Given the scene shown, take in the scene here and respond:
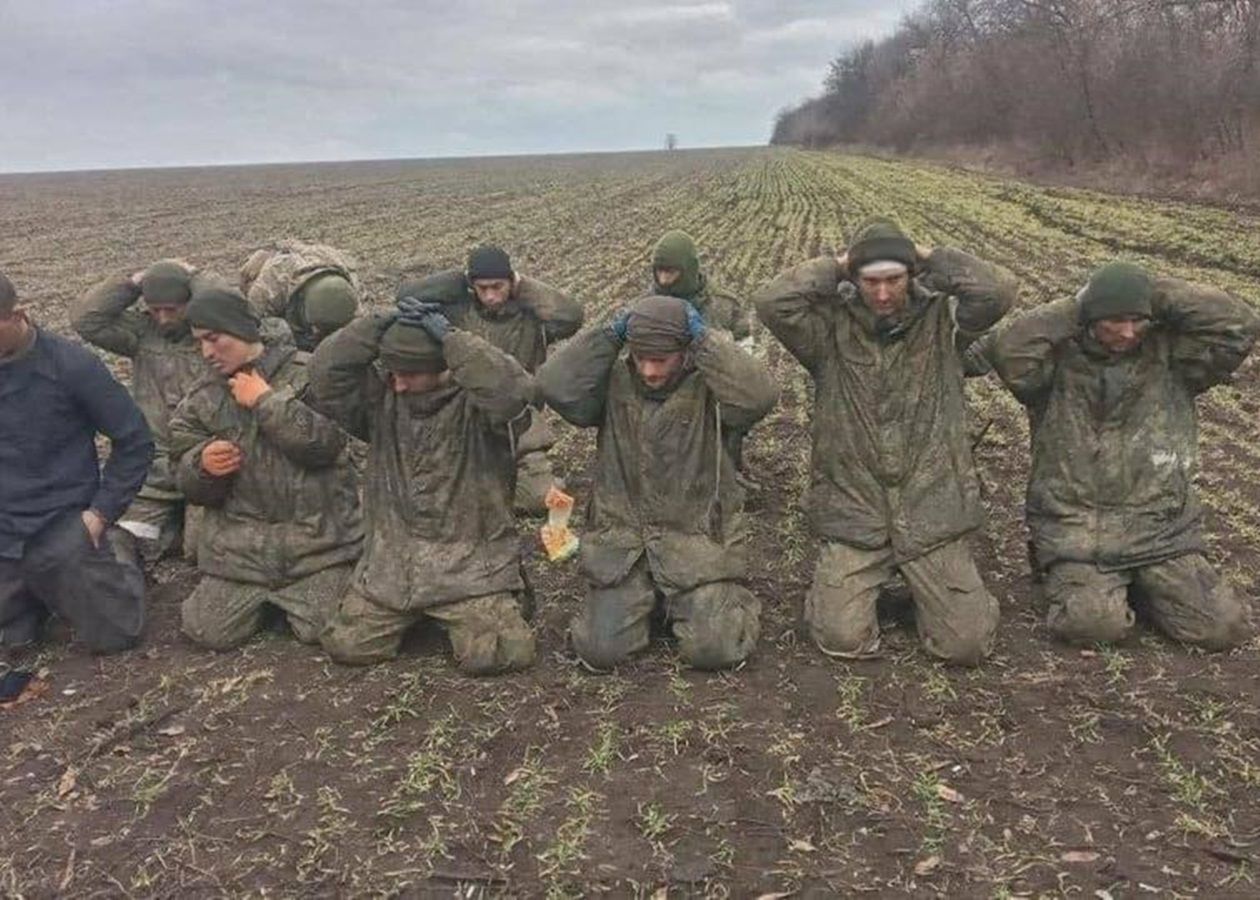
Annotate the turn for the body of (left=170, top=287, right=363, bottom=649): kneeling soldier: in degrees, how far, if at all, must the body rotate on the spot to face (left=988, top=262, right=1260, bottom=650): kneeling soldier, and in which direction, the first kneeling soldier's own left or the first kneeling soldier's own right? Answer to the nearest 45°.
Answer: approximately 135° to the first kneeling soldier's own left

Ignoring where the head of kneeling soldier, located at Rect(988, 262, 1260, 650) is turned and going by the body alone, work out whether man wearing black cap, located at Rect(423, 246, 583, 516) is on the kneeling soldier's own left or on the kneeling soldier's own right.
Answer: on the kneeling soldier's own right

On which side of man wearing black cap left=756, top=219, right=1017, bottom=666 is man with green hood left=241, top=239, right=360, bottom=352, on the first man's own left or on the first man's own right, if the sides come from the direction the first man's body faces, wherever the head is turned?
on the first man's own right

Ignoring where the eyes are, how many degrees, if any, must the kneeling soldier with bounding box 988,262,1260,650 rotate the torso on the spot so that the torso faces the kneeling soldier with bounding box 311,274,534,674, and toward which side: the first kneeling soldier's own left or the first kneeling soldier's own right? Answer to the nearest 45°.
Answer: approximately 45° to the first kneeling soldier's own right

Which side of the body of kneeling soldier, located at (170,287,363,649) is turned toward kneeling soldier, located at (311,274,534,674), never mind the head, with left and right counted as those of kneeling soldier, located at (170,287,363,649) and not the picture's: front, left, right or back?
left

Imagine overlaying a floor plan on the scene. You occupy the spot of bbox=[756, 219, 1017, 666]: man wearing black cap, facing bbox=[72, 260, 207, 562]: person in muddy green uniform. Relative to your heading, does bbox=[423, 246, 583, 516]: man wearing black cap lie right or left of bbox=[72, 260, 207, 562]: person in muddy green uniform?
right

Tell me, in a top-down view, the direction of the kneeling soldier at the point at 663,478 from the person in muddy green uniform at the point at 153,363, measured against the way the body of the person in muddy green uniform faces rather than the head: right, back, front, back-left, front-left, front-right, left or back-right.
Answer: front-left

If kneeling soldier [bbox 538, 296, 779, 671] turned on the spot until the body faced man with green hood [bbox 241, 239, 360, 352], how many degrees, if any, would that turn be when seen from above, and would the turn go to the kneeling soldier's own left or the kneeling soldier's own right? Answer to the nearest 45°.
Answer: approximately 135° to the kneeling soldier's own right

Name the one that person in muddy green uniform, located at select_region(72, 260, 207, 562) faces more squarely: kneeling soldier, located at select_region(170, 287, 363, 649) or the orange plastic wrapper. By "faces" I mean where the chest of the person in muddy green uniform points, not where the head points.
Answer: the kneeling soldier

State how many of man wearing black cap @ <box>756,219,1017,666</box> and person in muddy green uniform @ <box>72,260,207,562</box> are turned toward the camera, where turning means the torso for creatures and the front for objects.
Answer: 2

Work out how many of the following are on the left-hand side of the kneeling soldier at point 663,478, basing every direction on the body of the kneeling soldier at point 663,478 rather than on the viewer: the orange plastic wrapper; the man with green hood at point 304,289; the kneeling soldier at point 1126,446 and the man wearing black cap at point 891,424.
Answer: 2

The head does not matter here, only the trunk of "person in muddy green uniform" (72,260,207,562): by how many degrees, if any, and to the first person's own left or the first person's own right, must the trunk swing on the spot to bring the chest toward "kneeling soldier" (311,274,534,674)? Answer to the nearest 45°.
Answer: approximately 45° to the first person's own left
